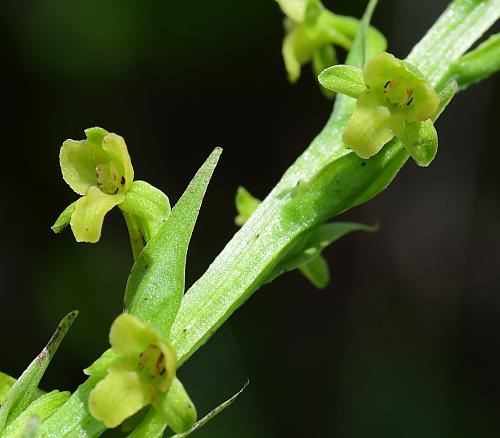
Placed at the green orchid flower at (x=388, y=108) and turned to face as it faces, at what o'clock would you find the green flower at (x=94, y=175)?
The green flower is roughly at 3 o'clock from the green orchid flower.

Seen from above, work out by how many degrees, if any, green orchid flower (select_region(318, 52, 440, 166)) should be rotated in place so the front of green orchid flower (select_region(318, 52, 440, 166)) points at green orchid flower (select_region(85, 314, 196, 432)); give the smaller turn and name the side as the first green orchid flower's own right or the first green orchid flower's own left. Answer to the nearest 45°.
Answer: approximately 90° to the first green orchid flower's own right

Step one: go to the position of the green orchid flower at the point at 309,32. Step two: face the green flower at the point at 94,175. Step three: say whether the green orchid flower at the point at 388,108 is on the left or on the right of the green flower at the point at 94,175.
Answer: left

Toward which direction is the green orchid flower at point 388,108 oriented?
toward the camera
